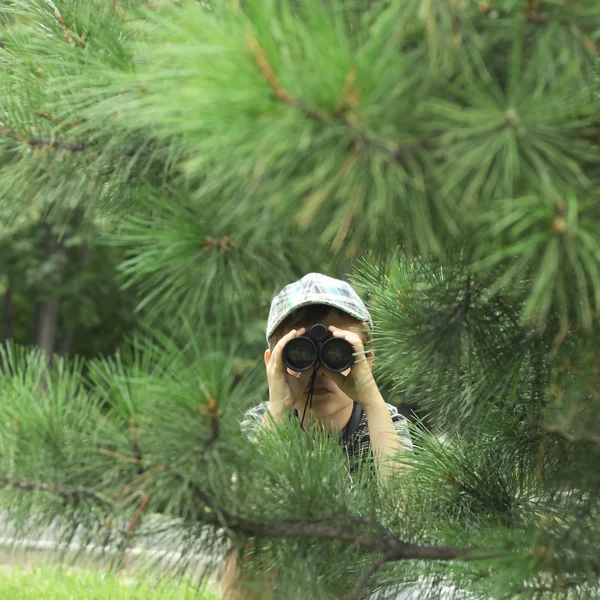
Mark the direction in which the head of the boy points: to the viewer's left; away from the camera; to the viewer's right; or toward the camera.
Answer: toward the camera

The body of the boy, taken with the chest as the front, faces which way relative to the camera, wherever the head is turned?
toward the camera

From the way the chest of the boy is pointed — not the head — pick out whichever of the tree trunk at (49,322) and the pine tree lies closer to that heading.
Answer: the pine tree

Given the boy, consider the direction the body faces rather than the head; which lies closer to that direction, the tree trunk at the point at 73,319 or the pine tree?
the pine tree

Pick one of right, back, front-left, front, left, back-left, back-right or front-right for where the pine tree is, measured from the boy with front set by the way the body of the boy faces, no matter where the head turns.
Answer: front

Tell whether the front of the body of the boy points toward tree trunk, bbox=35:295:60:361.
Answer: no

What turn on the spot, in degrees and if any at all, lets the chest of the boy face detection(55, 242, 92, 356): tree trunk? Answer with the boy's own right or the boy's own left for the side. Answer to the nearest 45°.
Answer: approximately 180°
